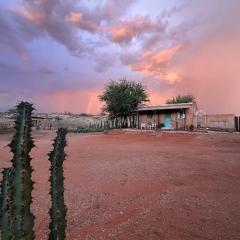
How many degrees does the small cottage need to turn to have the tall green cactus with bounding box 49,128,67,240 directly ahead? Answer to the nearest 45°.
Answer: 0° — it already faces it

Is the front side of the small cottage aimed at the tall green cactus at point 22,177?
yes

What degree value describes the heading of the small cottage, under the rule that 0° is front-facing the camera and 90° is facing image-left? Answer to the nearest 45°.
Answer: approximately 0°

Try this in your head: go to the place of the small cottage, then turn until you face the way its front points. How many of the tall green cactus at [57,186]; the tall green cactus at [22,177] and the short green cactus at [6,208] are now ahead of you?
3

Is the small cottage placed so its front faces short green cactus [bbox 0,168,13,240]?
yes
